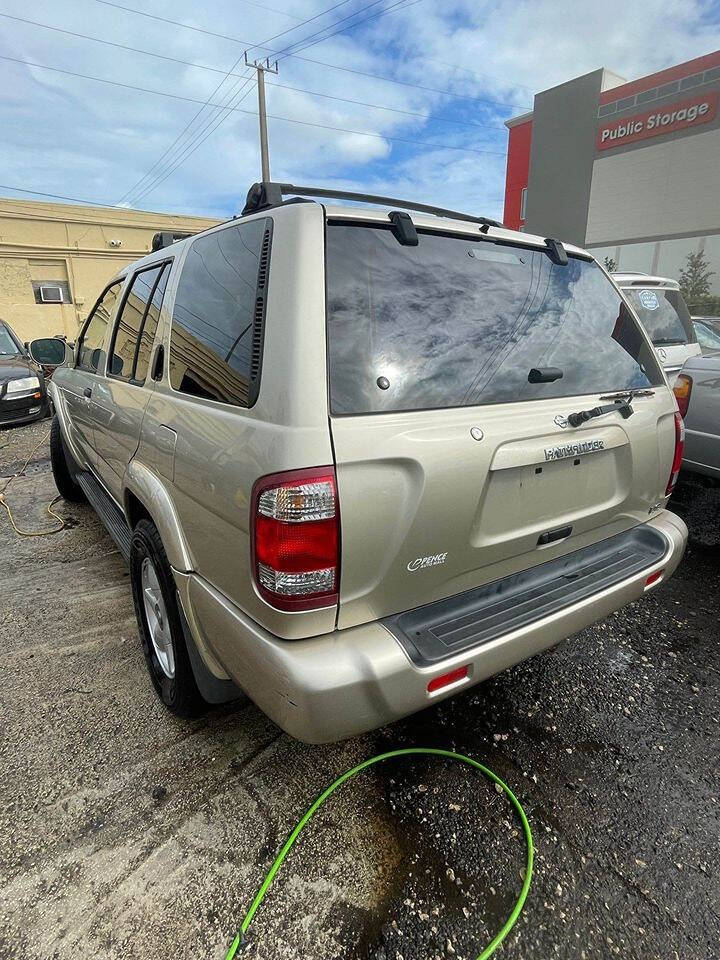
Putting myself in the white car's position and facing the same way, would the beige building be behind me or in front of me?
in front

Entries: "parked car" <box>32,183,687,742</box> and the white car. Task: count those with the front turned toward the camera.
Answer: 0

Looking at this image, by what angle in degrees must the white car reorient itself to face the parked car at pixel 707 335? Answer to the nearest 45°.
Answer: approximately 45° to its right

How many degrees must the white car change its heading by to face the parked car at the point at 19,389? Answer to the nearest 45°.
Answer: approximately 45° to its left

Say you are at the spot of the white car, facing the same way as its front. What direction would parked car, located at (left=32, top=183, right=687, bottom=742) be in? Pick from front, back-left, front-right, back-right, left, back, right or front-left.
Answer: back-left

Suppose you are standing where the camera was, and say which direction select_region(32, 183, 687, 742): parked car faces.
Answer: facing away from the viewer and to the left of the viewer

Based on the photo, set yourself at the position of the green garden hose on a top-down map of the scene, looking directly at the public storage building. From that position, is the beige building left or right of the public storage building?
left

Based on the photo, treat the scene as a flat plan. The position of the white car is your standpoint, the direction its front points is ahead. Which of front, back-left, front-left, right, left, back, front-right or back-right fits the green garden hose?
back-left

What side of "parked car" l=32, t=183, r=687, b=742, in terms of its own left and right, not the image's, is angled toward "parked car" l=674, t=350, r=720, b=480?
right

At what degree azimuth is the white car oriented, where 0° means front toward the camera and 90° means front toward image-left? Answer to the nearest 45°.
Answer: approximately 135°

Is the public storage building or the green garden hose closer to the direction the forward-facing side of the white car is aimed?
the public storage building

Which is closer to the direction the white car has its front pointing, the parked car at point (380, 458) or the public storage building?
the public storage building

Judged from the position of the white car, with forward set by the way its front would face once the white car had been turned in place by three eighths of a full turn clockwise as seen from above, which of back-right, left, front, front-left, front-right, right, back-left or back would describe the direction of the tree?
left

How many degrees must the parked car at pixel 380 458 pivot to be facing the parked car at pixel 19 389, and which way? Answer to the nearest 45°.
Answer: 0° — it already faces it

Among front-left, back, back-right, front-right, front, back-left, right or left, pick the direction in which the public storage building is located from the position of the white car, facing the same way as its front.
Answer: front-right
